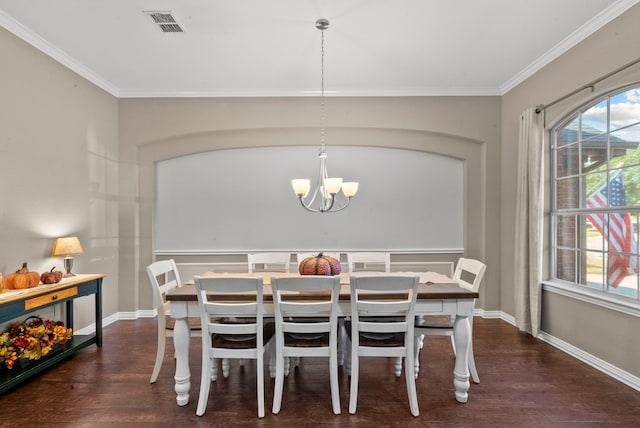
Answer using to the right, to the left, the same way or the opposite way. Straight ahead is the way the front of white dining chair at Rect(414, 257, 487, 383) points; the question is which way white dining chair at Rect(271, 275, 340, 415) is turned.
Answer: to the right

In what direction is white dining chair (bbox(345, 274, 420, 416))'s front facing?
away from the camera

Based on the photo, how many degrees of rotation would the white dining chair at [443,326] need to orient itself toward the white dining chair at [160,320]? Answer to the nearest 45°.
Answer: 0° — it already faces it

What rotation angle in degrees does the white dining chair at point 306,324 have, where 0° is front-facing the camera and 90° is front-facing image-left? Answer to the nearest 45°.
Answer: approximately 180°

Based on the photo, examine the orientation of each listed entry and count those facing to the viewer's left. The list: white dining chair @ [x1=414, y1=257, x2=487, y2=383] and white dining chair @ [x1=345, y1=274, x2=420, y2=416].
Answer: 1

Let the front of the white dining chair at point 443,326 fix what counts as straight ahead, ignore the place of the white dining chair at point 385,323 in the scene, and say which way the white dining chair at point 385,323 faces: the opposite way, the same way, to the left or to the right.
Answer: to the right

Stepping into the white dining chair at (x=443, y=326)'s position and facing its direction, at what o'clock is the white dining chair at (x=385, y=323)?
the white dining chair at (x=385, y=323) is roughly at 10 o'clock from the white dining chair at (x=443, y=326).

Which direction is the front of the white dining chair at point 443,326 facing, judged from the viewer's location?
facing to the left of the viewer
